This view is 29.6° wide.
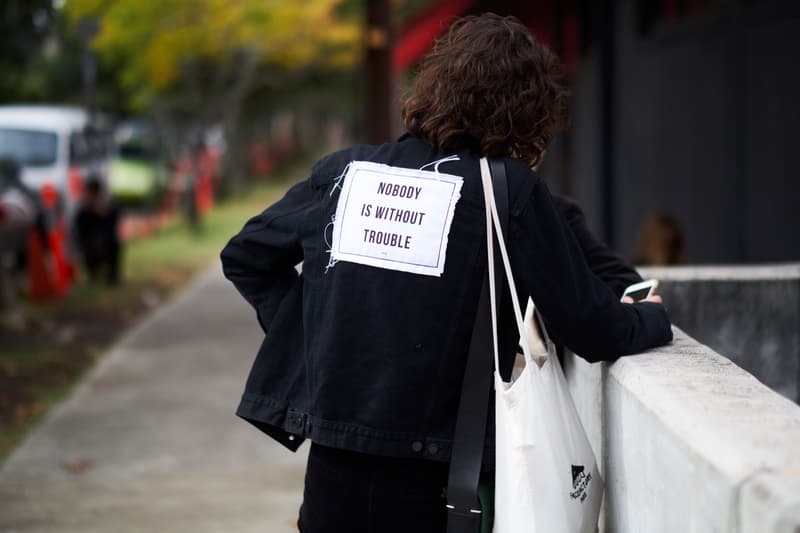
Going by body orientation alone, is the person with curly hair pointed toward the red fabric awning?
yes

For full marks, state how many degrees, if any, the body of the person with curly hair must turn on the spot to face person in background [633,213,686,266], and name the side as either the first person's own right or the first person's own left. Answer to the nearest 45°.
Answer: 0° — they already face them

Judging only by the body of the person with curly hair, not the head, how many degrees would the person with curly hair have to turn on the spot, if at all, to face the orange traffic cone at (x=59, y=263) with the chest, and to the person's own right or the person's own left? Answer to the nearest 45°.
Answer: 0° — they already face it

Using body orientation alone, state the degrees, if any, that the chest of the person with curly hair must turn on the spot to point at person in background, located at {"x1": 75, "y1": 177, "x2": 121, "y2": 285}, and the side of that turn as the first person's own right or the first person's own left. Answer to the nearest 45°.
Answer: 0° — they already face them

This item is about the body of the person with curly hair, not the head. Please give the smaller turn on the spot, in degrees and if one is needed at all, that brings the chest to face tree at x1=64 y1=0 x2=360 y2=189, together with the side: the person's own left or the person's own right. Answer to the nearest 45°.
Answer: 0° — they already face it

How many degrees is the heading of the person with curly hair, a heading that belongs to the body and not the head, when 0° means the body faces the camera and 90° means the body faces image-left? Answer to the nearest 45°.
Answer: approximately 180°

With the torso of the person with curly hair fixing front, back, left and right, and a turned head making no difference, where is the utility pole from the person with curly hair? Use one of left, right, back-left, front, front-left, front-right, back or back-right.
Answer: front

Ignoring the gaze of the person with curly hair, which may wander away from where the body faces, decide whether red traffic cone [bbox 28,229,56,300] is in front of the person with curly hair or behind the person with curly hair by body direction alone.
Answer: in front

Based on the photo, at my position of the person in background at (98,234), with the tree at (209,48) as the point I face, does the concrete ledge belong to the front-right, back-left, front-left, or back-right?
back-right
